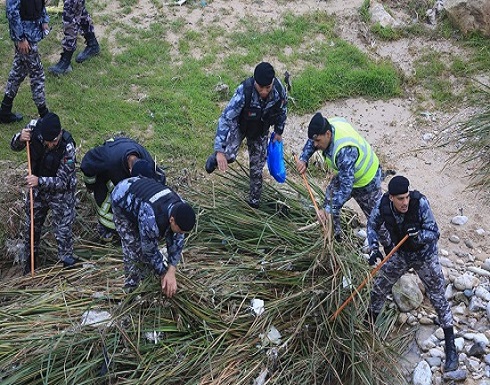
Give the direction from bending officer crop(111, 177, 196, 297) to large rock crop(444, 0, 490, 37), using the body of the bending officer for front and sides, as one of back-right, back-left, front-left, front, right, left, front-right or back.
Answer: left

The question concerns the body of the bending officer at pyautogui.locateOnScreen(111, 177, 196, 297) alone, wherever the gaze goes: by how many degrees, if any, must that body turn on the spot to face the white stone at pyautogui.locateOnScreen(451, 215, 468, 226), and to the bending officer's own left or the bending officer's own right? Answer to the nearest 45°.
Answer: approximately 45° to the bending officer's own left

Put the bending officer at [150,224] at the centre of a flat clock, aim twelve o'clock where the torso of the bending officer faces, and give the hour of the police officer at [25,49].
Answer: The police officer is roughly at 7 o'clock from the bending officer.

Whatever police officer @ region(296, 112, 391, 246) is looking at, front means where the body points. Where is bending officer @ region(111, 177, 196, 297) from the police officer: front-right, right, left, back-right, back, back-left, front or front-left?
front

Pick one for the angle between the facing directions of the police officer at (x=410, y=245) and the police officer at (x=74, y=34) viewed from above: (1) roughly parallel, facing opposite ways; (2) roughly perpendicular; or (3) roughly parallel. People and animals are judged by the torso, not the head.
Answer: roughly parallel

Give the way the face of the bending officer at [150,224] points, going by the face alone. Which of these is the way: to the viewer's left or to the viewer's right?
to the viewer's right

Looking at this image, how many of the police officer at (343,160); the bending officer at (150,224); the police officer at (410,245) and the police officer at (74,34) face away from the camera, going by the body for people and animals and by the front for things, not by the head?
0

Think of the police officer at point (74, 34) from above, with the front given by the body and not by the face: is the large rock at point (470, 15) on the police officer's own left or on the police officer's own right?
on the police officer's own left

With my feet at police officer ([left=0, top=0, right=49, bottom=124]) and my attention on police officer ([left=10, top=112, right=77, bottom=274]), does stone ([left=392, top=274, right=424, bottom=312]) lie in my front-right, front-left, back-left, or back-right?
front-left

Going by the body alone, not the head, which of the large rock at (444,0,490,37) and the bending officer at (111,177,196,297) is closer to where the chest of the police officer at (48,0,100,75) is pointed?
the bending officer

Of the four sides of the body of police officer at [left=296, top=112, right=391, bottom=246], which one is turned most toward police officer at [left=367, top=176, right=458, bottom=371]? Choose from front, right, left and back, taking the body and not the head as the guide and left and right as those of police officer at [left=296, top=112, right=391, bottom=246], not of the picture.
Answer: left

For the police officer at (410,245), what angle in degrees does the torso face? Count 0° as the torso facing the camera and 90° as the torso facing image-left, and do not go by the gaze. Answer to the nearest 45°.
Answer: approximately 0°
